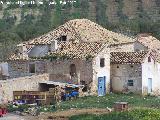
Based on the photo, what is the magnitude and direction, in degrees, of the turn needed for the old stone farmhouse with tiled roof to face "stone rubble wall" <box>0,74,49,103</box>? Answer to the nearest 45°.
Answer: approximately 45° to its right

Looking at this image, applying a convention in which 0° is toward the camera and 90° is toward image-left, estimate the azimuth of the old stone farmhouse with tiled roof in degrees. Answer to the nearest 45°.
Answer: approximately 0°
